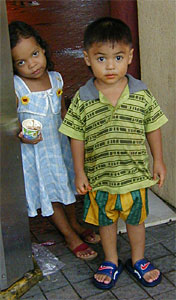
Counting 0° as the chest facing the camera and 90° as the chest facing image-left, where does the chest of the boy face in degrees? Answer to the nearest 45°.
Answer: approximately 0°

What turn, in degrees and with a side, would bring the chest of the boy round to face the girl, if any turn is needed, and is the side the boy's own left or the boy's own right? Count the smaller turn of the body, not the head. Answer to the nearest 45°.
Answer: approximately 135° to the boy's own right
